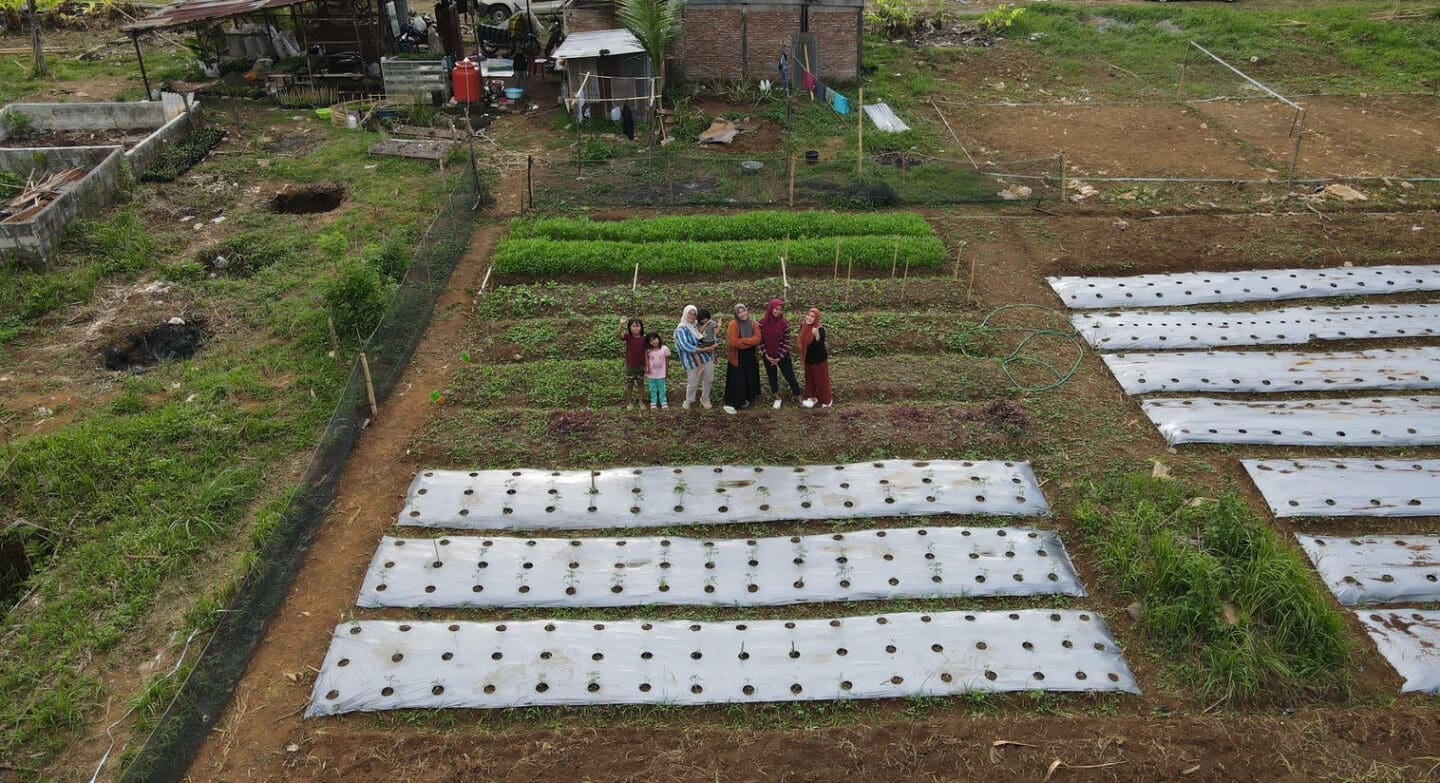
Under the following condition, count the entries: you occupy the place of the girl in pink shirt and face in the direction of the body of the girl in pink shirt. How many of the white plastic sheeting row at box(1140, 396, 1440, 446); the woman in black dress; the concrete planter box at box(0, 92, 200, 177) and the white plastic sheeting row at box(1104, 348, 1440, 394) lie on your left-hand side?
3

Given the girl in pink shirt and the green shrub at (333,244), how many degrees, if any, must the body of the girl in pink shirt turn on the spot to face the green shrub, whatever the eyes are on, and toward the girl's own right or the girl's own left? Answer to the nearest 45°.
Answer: approximately 135° to the girl's own right

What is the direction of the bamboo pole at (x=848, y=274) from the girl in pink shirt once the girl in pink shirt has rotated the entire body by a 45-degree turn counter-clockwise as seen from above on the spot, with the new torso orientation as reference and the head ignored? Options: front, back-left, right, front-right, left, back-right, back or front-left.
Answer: left

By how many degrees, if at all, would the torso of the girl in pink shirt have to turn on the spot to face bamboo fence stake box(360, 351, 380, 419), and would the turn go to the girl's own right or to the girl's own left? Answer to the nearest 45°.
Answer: approximately 90° to the girl's own right

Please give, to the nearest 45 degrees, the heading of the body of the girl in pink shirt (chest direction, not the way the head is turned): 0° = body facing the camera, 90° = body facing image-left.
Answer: approximately 0°

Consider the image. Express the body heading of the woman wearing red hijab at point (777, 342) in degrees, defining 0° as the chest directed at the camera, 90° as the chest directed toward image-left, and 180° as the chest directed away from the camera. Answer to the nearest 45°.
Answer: approximately 0°

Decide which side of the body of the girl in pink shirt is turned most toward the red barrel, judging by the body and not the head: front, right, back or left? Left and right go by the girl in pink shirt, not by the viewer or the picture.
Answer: back
